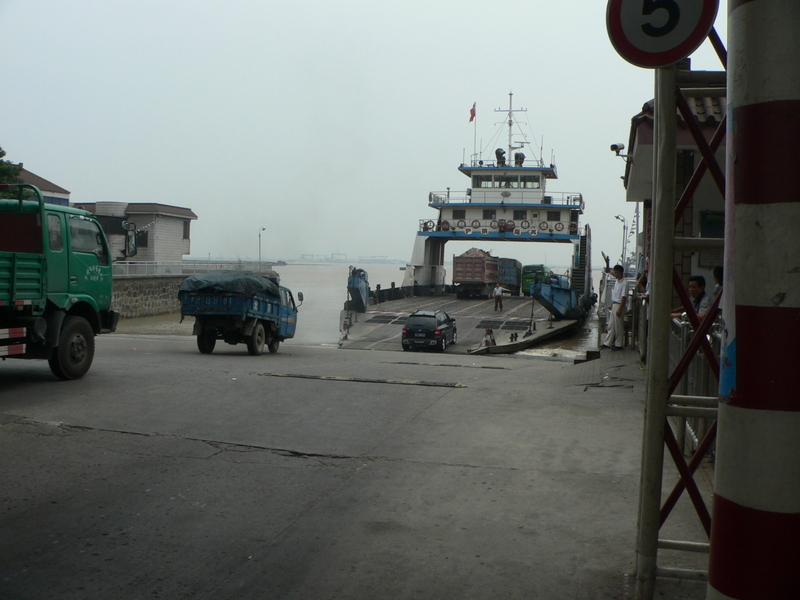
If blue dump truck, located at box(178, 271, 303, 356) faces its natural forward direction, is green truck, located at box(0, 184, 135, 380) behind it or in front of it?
behind

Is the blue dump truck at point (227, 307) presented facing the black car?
yes

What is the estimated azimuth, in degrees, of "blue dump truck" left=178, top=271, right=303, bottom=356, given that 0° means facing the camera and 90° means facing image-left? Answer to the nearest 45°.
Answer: approximately 225°
